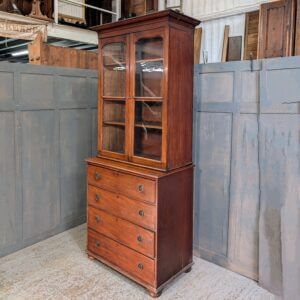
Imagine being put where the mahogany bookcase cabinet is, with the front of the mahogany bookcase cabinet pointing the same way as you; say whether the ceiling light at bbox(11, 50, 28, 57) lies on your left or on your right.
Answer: on your right

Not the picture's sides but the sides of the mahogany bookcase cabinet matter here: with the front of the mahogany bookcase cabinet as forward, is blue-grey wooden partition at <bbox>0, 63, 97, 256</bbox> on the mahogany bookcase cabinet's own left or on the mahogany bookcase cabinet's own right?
on the mahogany bookcase cabinet's own right

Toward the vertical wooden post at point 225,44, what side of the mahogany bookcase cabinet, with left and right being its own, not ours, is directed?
back

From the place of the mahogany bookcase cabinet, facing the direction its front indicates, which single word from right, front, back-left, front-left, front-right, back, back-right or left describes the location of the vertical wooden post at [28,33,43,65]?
right

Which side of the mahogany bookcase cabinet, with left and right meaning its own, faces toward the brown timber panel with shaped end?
right

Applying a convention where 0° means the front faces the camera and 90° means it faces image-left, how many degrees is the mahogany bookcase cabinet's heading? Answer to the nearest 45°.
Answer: approximately 45°
